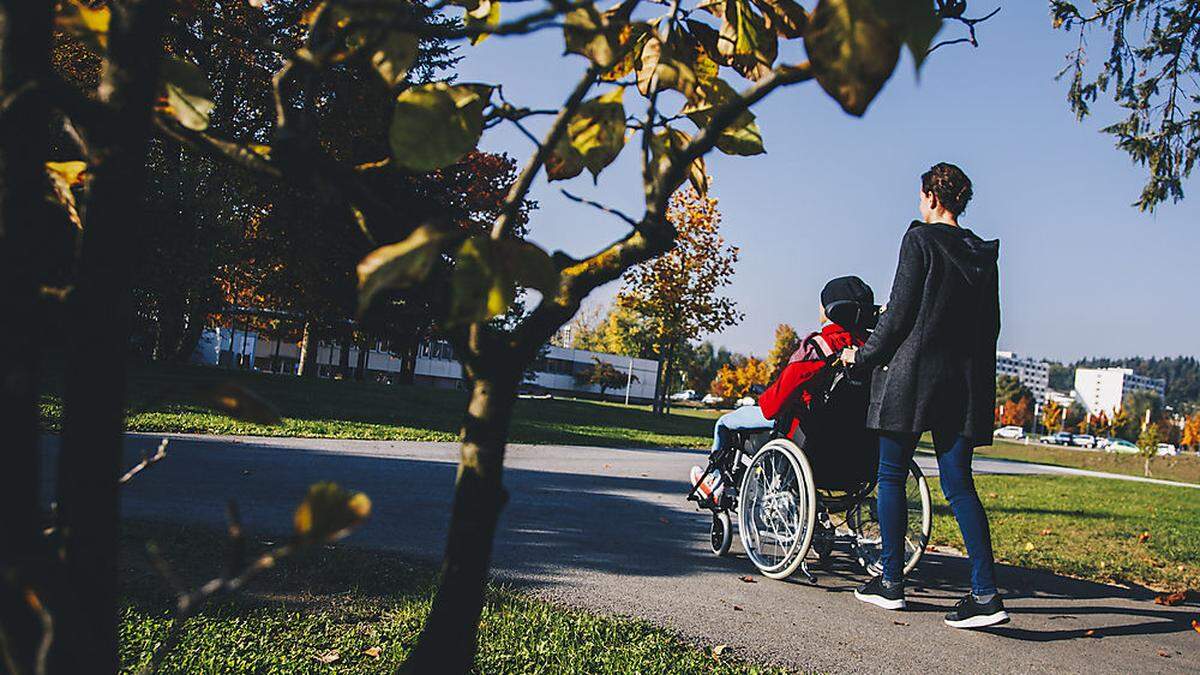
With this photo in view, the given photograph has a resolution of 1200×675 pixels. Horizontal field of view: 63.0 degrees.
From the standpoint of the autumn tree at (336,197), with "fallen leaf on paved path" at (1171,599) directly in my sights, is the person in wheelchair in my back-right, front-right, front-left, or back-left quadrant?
front-left

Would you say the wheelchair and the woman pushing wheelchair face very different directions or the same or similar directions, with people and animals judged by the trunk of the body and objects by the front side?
same or similar directions

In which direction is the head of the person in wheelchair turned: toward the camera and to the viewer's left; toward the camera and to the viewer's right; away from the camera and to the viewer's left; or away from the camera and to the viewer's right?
away from the camera and to the viewer's left

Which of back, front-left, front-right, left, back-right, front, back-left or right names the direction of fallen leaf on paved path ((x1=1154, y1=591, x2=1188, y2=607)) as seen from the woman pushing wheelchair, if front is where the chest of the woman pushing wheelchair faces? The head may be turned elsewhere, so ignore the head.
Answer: right

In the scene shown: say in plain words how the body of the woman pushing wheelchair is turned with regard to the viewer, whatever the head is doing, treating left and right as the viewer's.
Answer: facing away from the viewer and to the left of the viewer

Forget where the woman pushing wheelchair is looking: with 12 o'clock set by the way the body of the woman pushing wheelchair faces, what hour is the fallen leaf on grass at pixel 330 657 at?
The fallen leaf on grass is roughly at 9 o'clock from the woman pushing wheelchair.

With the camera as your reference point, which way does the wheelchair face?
facing away from the viewer and to the left of the viewer
